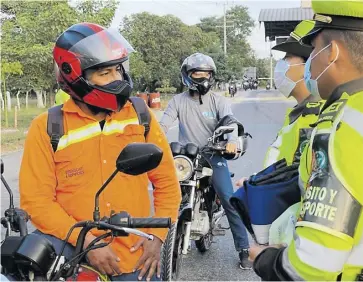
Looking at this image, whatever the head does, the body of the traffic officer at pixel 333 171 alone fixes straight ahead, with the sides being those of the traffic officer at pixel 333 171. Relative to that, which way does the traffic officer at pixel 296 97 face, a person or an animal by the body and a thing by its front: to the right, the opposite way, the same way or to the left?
the same way

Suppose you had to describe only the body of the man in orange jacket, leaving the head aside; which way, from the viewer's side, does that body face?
toward the camera

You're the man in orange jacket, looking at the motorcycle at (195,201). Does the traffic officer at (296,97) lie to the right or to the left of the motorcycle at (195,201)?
right

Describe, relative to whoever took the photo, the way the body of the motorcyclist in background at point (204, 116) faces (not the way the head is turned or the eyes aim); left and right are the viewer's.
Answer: facing the viewer

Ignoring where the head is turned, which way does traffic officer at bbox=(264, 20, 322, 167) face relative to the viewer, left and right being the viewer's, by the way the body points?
facing to the left of the viewer

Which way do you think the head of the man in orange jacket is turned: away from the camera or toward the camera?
toward the camera

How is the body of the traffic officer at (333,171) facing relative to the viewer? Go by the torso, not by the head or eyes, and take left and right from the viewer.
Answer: facing to the left of the viewer

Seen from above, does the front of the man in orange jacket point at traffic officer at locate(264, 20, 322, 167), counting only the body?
no

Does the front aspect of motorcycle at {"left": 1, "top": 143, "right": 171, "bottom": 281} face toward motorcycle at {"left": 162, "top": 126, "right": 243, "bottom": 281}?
no

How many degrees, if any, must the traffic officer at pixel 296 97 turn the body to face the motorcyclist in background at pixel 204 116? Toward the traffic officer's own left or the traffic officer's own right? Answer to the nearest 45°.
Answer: approximately 45° to the traffic officer's own right

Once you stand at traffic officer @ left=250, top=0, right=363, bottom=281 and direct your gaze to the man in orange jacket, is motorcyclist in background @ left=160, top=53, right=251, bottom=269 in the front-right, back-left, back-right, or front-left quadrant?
front-right

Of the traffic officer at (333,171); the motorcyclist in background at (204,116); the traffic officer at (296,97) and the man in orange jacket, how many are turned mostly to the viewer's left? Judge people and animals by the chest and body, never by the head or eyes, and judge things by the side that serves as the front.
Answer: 2

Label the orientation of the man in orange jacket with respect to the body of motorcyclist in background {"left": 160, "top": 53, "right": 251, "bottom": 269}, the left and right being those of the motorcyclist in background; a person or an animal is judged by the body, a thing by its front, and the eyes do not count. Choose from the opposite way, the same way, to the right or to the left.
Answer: the same way

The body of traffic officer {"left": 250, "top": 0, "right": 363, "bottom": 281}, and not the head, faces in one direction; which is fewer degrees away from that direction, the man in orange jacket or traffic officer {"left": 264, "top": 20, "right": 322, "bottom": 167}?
the man in orange jacket

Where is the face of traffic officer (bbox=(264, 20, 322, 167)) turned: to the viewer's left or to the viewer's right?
to the viewer's left

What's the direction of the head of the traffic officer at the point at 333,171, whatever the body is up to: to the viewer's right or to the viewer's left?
to the viewer's left
